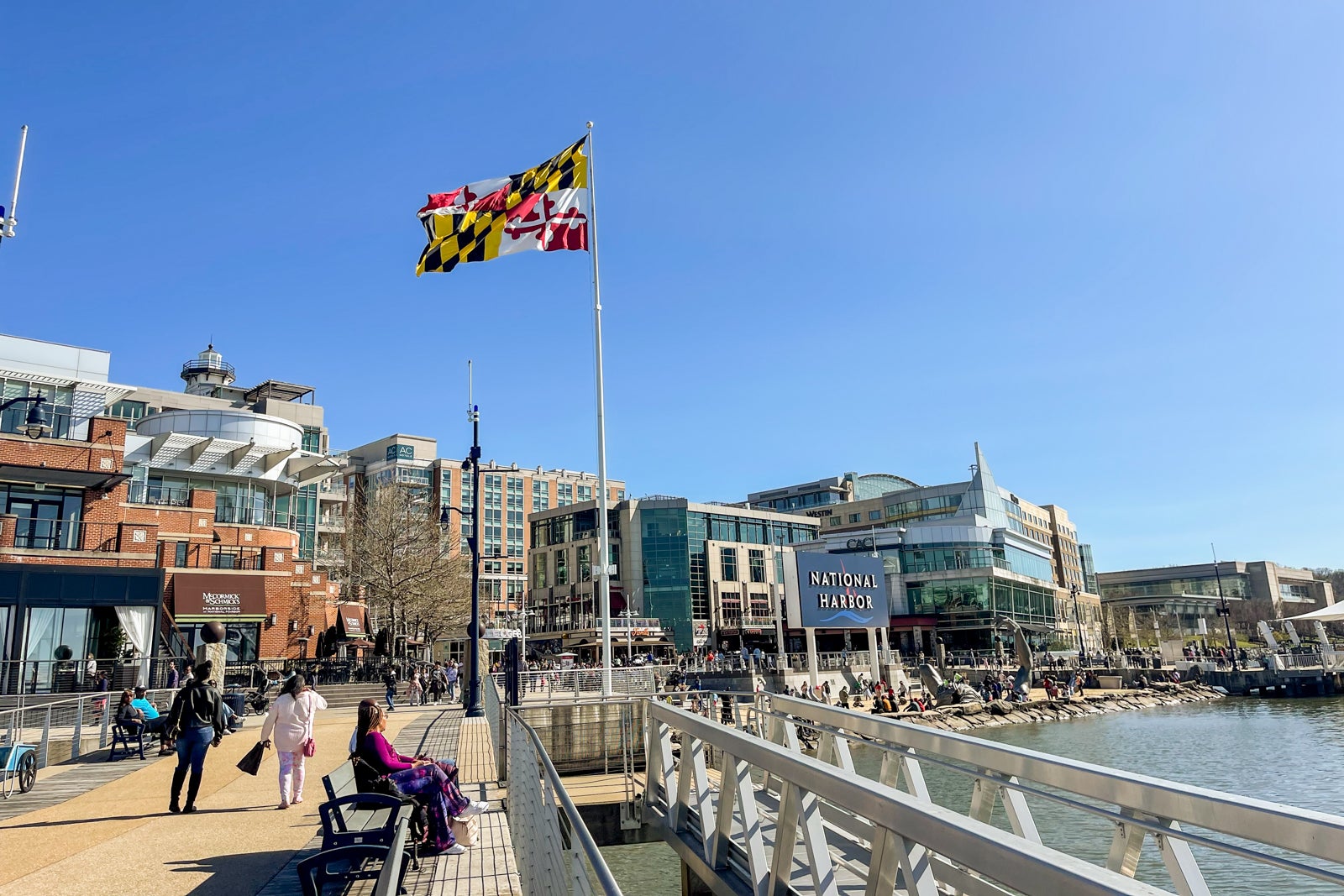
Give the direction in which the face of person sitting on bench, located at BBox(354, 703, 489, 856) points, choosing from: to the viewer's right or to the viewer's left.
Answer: to the viewer's right

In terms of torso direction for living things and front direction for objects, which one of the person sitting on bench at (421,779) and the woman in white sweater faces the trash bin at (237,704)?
the woman in white sweater

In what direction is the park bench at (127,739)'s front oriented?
to the viewer's right

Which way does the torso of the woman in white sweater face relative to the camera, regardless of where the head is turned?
away from the camera

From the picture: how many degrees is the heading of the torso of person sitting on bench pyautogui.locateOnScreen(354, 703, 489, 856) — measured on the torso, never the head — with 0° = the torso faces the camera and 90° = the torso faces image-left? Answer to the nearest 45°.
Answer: approximately 270°

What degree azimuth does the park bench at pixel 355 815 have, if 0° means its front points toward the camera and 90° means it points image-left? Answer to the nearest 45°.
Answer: approximately 270°

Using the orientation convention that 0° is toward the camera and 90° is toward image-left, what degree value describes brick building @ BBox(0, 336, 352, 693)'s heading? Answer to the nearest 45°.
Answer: approximately 315°

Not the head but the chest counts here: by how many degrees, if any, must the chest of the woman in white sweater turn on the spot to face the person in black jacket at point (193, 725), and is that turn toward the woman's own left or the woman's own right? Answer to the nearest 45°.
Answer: approximately 90° to the woman's own left

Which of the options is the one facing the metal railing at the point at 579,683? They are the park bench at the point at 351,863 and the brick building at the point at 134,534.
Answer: the brick building

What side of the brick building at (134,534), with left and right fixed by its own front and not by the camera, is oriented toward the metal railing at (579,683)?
front

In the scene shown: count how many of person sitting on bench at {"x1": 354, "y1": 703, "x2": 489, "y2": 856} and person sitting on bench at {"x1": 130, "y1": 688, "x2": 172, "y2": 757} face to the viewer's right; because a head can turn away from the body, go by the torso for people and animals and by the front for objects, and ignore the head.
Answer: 2

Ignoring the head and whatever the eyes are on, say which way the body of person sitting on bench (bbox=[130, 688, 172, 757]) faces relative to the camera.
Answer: to the viewer's right

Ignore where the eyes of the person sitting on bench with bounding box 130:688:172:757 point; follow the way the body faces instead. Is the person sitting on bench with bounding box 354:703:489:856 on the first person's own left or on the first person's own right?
on the first person's own right

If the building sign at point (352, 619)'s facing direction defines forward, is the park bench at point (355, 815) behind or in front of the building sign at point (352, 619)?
in front

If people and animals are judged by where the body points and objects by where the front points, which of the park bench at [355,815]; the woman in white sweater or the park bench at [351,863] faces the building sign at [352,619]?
the woman in white sweater
